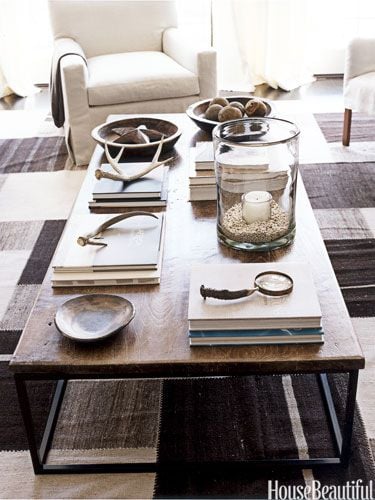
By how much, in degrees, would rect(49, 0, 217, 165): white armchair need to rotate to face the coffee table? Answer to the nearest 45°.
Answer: approximately 45° to its right

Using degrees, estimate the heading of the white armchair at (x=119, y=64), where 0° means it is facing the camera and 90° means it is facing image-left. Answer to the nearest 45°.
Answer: approximately 315°

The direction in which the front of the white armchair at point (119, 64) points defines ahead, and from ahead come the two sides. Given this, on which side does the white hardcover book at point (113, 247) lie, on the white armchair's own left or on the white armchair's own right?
on the white armchair's own right

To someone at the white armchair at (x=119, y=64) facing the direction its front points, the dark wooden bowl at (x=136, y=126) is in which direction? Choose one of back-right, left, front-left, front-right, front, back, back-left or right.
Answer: front-right

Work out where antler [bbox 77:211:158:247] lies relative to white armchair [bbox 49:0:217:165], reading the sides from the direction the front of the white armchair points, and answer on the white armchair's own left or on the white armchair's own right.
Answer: on the white armchair's own right
